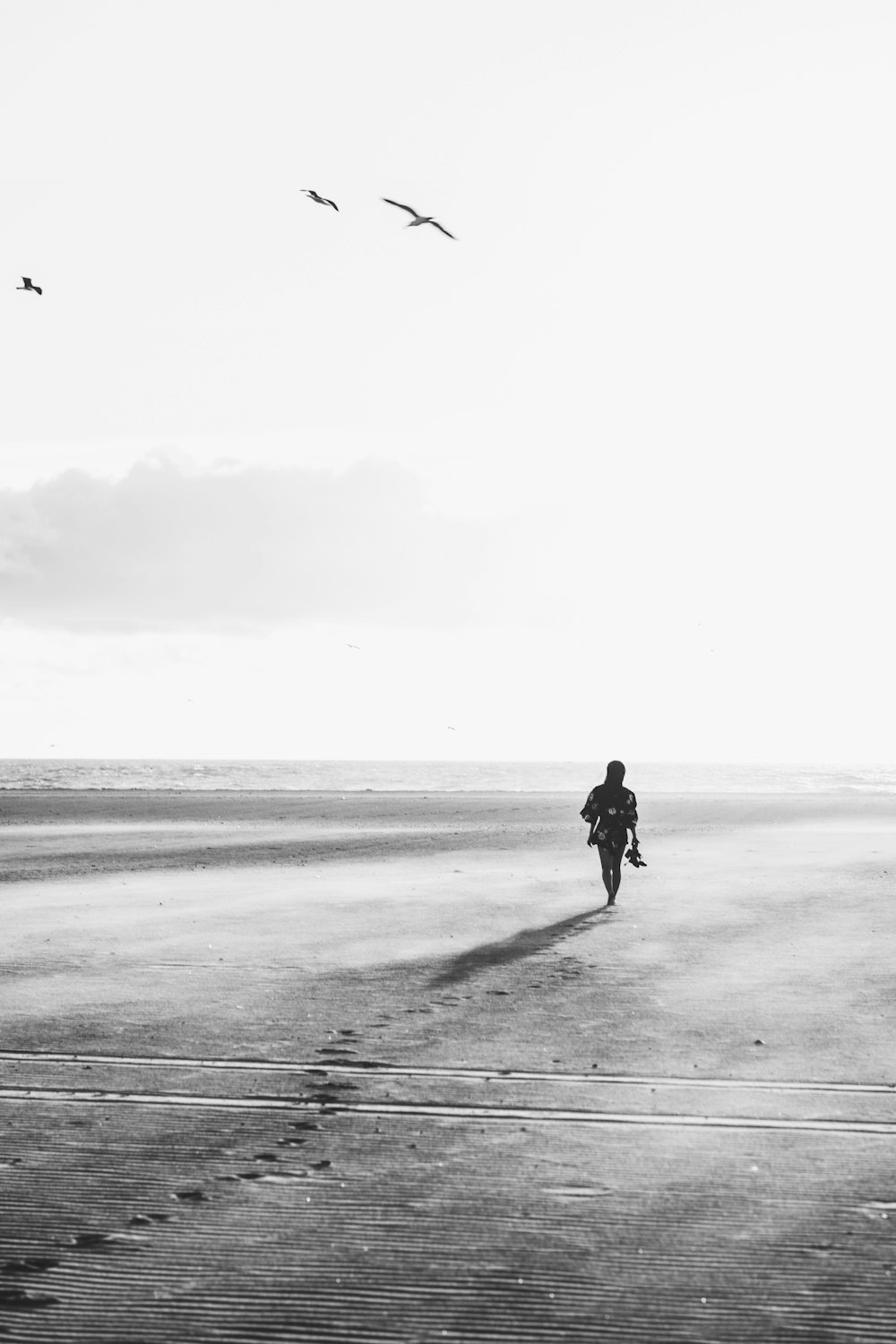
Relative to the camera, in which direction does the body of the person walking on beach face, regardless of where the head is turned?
away from the camera
